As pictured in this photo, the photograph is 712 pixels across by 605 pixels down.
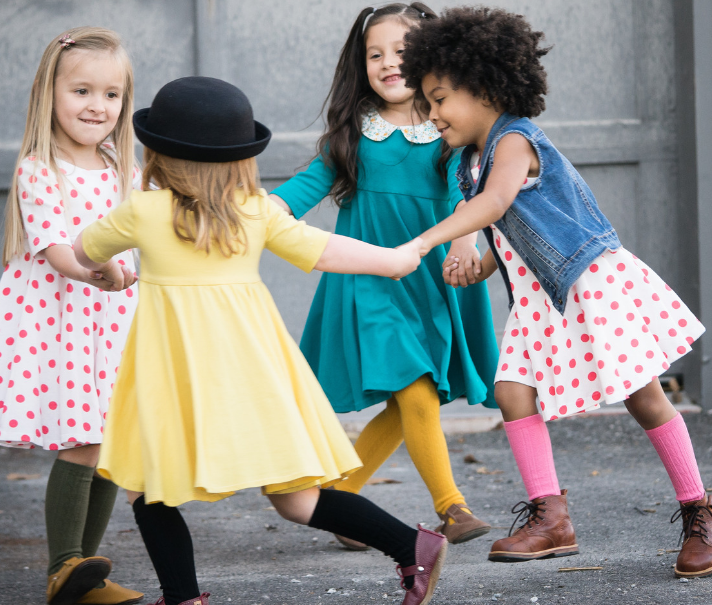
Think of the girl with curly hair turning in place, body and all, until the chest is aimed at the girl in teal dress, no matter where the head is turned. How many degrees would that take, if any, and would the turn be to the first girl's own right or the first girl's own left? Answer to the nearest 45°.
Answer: approximately 45° to the first girl's own right

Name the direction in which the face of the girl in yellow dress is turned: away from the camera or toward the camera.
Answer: away from the camera

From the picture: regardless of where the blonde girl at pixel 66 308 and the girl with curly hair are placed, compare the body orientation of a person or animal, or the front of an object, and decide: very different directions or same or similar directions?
very different directions

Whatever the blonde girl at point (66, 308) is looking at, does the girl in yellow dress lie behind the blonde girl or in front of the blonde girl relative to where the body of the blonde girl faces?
in front

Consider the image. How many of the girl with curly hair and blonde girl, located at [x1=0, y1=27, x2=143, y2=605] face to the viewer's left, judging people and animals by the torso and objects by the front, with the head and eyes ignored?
1

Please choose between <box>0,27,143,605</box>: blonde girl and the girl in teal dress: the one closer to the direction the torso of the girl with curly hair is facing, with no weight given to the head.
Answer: the blonde girl

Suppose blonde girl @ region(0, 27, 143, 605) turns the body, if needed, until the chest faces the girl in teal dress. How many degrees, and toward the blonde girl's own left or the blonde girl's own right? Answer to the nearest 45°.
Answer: approximately 45° to the blonde girl's own left

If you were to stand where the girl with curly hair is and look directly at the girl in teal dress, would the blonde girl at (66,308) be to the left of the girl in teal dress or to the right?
left

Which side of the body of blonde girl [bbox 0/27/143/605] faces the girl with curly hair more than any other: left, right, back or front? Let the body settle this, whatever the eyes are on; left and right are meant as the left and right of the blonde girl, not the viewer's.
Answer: front

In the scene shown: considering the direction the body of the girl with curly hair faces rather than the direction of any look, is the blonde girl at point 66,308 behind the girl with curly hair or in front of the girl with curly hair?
in front

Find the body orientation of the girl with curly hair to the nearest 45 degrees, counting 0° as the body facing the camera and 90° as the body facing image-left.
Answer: approximately 90°

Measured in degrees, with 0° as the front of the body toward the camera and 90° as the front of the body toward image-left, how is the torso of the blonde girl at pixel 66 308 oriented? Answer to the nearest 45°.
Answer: approximately 315°

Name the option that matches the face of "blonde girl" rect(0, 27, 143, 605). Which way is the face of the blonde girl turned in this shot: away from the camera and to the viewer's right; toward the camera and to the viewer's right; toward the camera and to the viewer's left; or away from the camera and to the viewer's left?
toward the camera and to the viewer's right

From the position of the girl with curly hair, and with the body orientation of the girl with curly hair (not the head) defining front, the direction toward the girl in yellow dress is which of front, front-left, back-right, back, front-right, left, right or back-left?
front-left

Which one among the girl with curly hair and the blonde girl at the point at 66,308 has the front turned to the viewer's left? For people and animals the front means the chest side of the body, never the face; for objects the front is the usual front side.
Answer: the girl with curly hair
